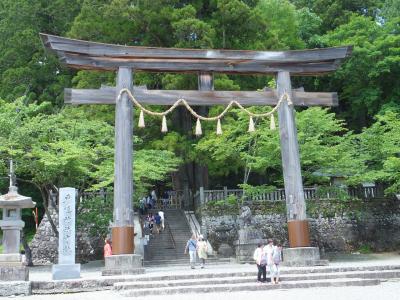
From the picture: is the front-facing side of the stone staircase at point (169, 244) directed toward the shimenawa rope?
yes

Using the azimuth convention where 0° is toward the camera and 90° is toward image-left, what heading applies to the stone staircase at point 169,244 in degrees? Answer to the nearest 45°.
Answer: approximately 0°

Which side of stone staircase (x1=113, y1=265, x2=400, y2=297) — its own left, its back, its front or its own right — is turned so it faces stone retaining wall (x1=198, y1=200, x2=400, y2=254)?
back

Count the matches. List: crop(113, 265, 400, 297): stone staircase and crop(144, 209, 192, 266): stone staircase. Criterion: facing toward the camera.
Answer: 2

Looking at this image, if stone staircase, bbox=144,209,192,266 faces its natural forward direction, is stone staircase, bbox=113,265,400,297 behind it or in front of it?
in front

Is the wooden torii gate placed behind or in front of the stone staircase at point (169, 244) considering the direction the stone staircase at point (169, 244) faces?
in front

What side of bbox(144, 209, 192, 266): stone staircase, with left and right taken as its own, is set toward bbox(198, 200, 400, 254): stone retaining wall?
left

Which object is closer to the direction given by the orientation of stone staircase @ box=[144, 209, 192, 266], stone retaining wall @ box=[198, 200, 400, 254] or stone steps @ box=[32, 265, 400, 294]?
the stone steps
